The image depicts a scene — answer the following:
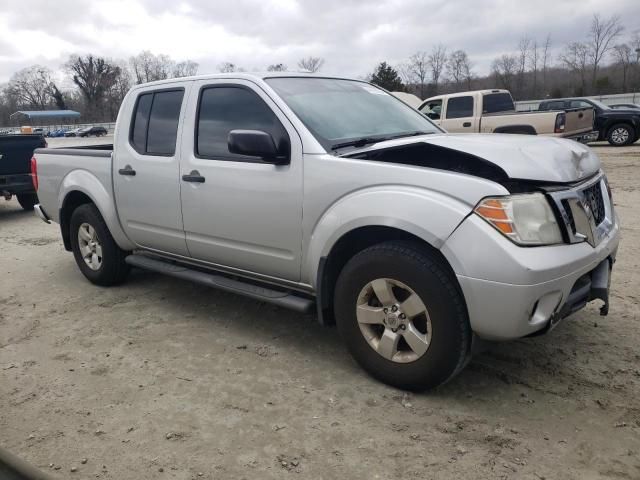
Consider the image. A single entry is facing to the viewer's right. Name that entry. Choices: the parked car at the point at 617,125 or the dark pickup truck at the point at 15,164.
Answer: the parked car

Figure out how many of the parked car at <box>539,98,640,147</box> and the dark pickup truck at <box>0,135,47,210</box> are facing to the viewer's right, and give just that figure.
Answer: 1

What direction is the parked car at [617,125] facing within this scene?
to the viewer's right

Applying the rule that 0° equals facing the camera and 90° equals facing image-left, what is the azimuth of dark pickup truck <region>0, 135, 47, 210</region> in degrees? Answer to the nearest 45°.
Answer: approximately 180°

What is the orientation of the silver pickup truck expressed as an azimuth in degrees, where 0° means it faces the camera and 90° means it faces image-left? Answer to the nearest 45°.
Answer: approximately 315°

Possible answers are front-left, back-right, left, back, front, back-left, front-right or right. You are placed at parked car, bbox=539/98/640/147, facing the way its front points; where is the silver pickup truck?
right

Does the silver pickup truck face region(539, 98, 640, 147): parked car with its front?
no

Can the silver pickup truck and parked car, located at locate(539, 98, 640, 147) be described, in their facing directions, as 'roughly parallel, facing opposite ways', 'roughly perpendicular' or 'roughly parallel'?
roughly parallel

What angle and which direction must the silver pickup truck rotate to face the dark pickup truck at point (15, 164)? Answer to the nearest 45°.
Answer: approximately 180°

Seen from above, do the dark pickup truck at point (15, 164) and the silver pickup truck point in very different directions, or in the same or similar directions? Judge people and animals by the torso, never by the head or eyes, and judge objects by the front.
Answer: very different directions

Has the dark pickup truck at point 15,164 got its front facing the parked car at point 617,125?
no
